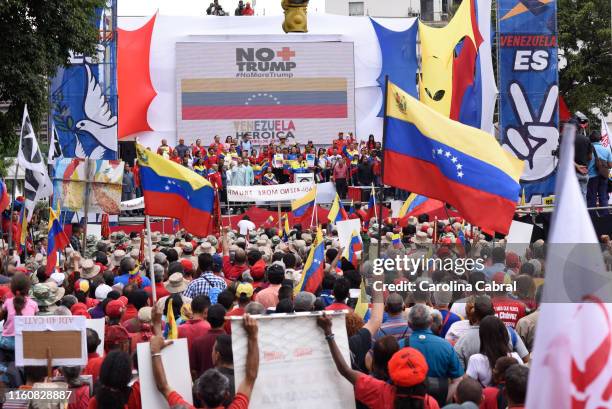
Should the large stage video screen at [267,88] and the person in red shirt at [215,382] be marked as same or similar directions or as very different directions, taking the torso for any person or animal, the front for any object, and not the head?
very different directions

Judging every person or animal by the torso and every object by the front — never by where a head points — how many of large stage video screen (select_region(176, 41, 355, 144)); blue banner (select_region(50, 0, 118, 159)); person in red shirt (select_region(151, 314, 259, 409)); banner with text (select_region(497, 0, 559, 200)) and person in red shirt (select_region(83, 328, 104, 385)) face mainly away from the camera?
2

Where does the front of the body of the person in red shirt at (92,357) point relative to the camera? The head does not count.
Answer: away from the camera

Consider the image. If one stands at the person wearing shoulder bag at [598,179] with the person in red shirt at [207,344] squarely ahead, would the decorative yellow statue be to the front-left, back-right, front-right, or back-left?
back-right

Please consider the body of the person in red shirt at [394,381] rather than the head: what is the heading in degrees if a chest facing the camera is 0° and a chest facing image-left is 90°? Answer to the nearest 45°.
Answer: approximately 180°

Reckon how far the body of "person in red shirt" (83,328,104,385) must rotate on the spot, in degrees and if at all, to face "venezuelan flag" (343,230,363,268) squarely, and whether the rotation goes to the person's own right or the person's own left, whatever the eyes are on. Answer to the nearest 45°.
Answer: approximately 45° to the person's own right

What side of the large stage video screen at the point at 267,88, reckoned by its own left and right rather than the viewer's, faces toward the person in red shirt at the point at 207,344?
front

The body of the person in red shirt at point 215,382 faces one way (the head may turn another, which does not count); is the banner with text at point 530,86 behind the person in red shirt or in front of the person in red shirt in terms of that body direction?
in front

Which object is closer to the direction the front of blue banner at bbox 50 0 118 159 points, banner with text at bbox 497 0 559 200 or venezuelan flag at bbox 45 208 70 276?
the venezuelan flag

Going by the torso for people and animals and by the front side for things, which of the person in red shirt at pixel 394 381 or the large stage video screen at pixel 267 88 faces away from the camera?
the person in red shirt

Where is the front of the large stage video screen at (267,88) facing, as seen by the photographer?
facing the viewer

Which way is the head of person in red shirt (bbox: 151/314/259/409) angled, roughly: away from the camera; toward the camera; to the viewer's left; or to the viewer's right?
away from the camera

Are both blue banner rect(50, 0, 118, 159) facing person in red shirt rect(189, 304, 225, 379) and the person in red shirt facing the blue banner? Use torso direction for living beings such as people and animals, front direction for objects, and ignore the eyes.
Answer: yes

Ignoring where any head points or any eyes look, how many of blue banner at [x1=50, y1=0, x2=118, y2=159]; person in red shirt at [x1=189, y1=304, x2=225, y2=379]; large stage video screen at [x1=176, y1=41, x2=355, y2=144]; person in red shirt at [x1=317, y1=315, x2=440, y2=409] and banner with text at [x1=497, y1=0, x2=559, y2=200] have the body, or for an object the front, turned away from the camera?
2

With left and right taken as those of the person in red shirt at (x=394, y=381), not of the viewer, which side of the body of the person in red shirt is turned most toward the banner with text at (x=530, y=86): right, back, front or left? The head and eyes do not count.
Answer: front

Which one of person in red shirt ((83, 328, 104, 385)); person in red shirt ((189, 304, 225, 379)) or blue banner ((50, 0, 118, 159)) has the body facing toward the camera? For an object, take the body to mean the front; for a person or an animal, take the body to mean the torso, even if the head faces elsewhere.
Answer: the blue banner

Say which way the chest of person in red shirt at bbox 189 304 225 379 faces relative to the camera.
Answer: away from the camera

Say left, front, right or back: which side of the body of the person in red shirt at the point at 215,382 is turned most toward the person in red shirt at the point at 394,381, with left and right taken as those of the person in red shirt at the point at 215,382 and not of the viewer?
right

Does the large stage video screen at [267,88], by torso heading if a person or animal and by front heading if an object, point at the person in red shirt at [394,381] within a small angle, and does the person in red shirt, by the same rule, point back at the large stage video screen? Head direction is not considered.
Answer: yes

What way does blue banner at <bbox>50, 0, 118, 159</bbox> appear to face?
toward the camera
